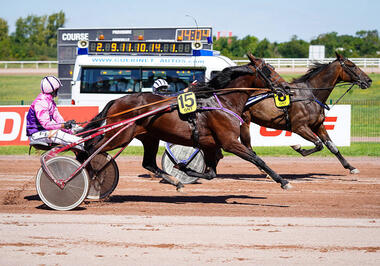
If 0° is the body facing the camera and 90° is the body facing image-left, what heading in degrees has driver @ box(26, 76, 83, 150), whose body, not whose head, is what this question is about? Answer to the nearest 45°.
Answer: approximately 270°

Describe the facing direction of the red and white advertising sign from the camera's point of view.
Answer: facing the viewer

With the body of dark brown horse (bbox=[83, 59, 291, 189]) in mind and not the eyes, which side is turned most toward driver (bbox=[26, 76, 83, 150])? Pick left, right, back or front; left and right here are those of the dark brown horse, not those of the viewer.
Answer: back

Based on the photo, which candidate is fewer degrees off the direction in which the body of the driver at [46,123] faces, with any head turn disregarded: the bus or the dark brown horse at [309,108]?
the dark brown horse

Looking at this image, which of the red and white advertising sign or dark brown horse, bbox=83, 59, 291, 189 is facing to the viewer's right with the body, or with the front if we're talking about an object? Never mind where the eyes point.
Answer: the dark brown horse

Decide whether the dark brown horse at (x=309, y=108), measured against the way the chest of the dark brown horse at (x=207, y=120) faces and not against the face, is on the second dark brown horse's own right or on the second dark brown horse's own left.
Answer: on the second dark brown horse's own left

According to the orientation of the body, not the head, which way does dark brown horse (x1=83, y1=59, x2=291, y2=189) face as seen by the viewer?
to the viewer's right

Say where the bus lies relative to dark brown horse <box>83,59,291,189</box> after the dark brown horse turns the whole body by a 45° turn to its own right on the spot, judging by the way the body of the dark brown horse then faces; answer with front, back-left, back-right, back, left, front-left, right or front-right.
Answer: back-left
